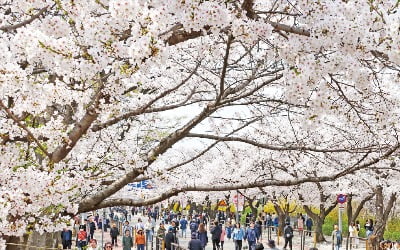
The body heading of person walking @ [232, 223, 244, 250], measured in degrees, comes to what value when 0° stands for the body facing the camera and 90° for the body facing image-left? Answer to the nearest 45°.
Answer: approximately 0°

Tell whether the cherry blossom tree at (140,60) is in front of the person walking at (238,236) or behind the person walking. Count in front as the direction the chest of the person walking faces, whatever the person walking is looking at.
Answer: in front
